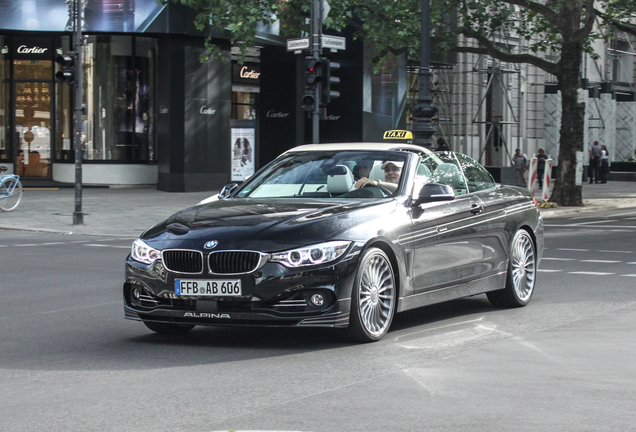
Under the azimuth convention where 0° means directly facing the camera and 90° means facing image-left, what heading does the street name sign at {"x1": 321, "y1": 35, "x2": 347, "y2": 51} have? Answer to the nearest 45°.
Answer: approximately 0°

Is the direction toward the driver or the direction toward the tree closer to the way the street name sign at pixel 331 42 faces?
the driver

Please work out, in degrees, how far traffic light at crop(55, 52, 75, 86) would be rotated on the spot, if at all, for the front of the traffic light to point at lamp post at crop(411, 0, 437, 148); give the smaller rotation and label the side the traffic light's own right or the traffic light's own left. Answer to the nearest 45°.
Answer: approximately 180°

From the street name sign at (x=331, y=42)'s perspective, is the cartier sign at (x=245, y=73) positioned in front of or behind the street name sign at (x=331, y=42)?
behind

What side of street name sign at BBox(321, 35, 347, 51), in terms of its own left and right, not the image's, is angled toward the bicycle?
right

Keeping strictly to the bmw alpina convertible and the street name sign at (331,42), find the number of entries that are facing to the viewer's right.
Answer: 0

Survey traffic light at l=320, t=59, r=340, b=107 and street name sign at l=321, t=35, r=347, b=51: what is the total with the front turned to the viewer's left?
0

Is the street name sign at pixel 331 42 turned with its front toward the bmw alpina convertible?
yes
